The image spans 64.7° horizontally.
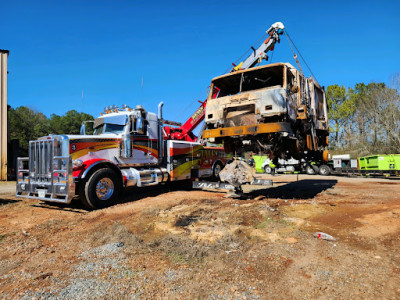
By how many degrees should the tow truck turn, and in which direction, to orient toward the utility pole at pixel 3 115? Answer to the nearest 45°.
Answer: approximately 90° to its right

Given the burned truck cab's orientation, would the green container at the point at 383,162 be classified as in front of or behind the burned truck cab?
behind

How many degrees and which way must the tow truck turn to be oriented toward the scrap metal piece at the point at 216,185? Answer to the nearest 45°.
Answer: approximately 135° to its left

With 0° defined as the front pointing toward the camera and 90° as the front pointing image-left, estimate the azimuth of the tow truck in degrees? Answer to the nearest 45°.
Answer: approximately 45°

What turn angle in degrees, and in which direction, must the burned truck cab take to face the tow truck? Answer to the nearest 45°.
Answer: approximately 45° to its right

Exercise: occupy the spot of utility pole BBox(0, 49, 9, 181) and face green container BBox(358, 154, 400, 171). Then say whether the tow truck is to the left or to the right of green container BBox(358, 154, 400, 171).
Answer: right
